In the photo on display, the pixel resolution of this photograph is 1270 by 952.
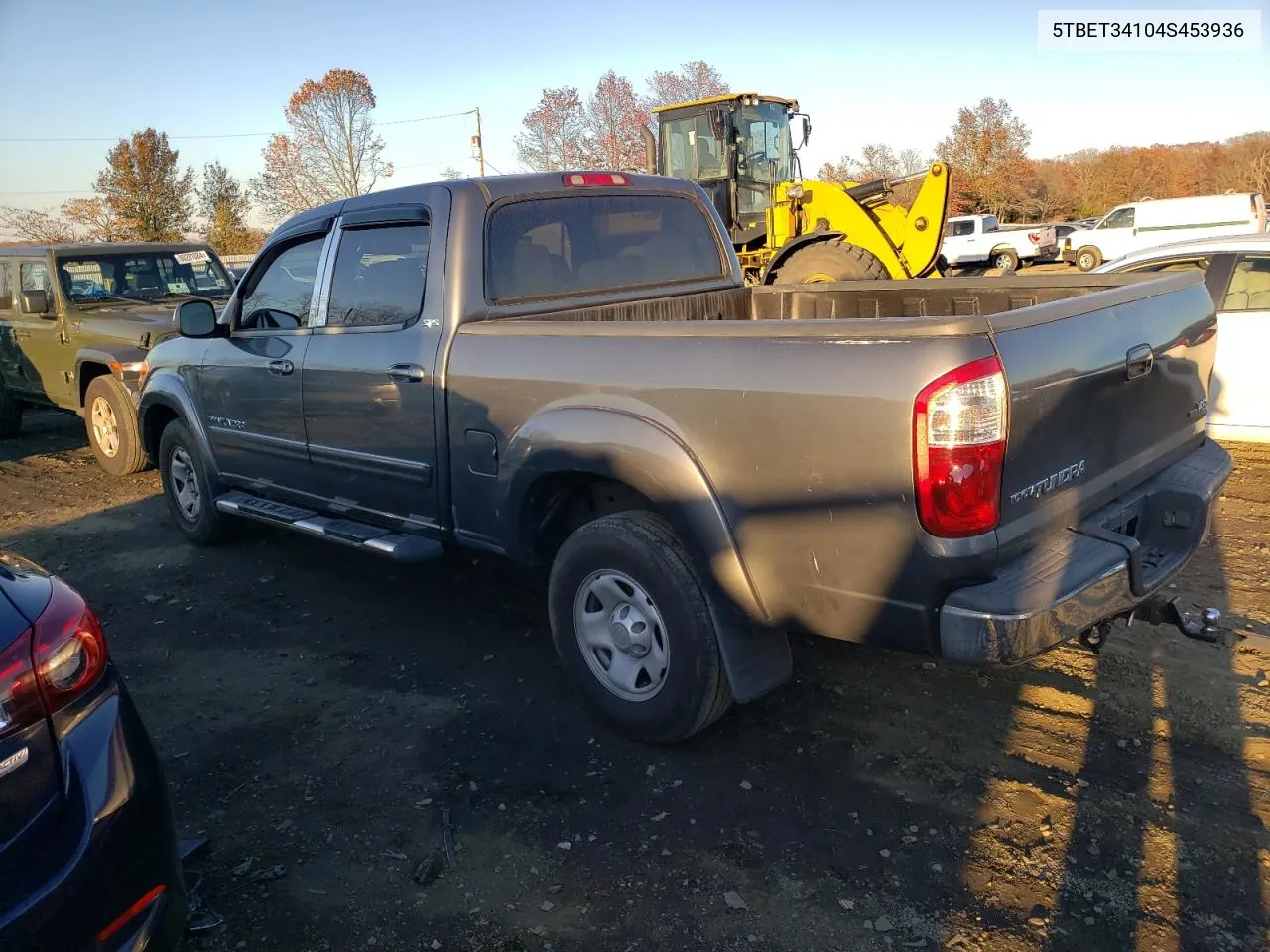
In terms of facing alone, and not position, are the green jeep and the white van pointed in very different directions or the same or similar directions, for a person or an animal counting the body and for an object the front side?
very different directions

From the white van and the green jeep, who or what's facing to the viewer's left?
the white van

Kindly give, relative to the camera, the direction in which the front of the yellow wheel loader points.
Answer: facing the viewer and to the right of the viewer

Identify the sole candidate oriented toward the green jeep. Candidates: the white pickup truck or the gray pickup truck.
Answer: the gray pickup truck

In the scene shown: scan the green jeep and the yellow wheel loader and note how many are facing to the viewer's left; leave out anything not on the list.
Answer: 0

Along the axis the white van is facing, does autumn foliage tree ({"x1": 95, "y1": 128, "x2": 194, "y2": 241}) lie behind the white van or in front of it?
in front

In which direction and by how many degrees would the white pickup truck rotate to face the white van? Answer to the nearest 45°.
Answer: approximately 180°

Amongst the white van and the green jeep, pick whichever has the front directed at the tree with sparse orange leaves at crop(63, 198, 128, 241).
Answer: the white van

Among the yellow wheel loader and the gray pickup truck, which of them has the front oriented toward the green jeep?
the gray pickup truck

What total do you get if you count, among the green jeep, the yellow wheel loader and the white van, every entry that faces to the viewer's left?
1

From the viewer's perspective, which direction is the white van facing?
to the viewer's left

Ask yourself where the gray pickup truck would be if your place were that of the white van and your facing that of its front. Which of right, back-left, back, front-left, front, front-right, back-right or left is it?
left

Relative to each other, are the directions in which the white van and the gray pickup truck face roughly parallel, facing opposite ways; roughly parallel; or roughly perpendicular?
roughly parallel

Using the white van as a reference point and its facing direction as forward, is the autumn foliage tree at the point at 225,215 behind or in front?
in front
